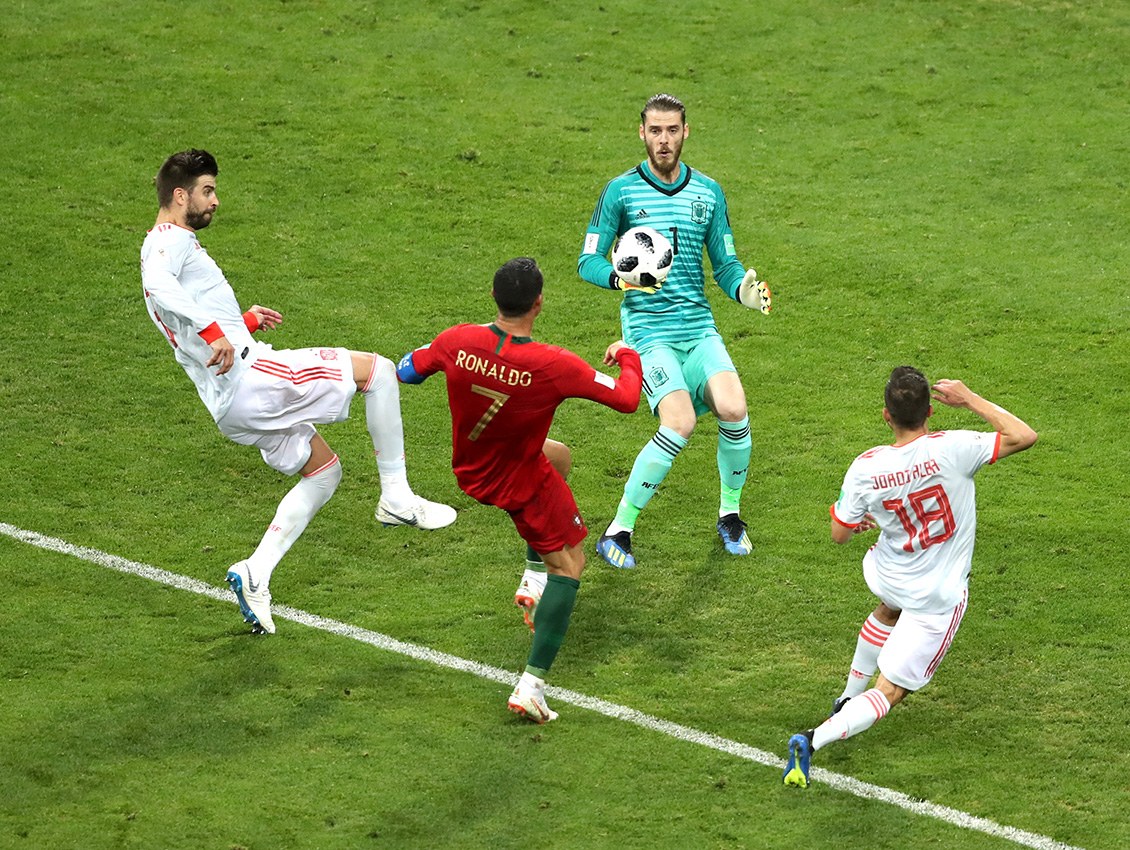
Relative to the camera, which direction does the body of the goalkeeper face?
toward the camera

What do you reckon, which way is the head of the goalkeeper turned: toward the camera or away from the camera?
toward the camera
